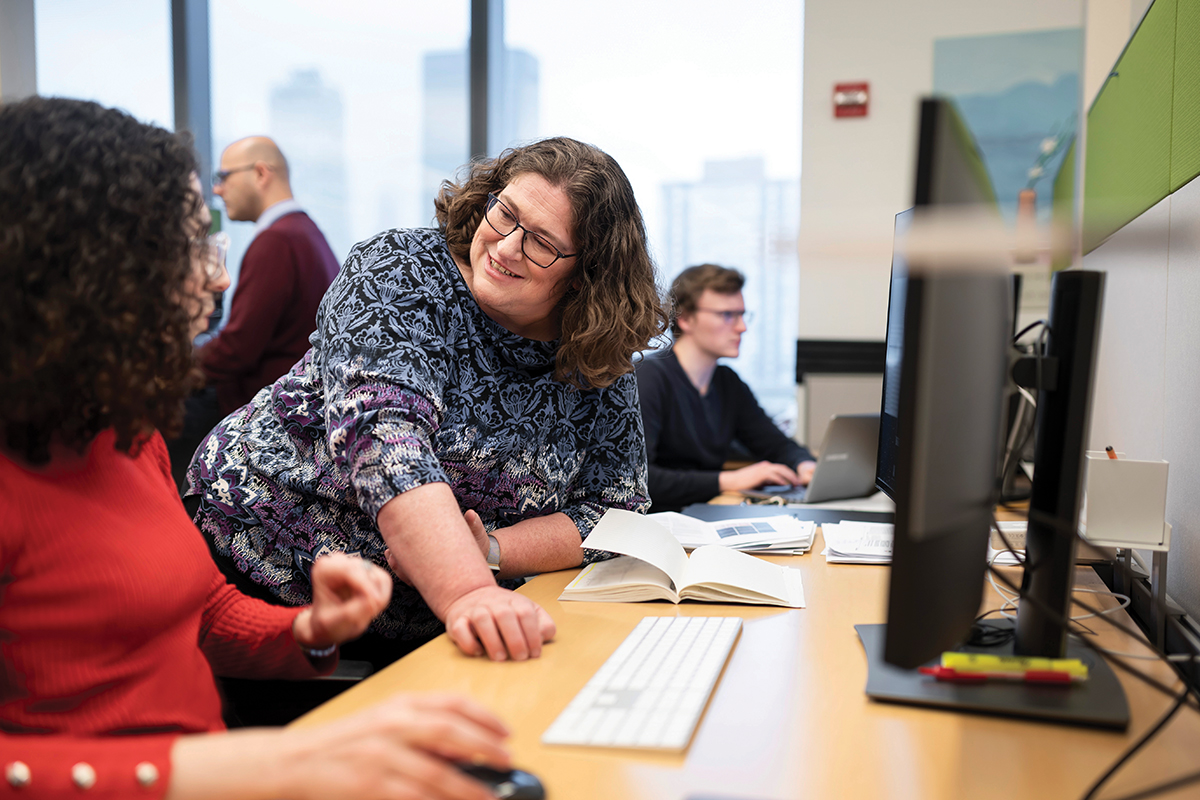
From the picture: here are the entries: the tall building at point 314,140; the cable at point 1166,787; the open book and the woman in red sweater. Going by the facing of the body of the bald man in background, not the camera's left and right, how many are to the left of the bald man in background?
3

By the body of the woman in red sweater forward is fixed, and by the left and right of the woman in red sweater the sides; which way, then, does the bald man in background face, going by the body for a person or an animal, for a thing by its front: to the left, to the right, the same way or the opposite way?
the opposite way

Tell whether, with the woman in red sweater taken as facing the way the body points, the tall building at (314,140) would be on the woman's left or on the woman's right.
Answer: on the woman's left

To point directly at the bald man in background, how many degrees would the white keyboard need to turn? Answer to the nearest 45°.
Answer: approximately 45° to its right

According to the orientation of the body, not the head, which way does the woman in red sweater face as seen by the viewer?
to the viewer's right

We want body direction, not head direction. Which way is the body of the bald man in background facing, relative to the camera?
to the viewer's left

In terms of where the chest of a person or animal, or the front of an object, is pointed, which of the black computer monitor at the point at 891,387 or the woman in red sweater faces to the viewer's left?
the black computer monitor

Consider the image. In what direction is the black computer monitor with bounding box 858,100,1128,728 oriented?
to the viewer's left

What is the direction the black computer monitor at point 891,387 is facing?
to the viewer's left

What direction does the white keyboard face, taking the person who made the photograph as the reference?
facing to the left of the viewer

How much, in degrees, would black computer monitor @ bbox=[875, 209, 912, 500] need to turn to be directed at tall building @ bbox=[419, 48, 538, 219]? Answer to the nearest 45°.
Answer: approximately 45° to its right

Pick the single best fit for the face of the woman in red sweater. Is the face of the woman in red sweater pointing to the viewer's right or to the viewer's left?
to the viewer's right
